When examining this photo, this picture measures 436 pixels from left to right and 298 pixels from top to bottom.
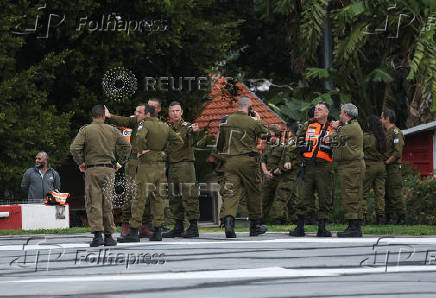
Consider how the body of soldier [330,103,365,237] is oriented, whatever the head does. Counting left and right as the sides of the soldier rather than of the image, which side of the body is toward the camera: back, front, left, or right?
left

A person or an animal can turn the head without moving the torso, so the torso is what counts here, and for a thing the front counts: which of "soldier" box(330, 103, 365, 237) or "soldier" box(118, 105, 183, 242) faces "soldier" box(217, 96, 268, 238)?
"soldier" box(330, 103, 365, 237)

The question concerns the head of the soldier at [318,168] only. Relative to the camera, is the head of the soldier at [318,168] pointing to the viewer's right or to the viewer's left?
to the viewer's left

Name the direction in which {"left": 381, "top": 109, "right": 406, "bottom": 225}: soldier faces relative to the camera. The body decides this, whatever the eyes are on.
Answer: to the viewer's left

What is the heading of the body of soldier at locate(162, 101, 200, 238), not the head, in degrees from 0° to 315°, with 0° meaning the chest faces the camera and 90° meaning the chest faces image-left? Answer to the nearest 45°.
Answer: approximately 45°

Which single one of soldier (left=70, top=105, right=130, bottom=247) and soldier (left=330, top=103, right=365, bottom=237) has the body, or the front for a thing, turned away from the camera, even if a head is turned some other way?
soldier (left=70, top=105, right=130, bottom=247)

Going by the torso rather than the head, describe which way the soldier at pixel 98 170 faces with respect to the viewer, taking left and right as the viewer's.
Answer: facing away from the viewer

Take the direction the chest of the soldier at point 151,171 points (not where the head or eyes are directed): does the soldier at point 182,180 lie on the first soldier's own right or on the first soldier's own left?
on the first soldier's own right

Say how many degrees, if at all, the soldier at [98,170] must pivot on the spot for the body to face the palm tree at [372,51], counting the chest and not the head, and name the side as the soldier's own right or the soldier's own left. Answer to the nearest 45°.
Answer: approximately 45° to the soldier's own right

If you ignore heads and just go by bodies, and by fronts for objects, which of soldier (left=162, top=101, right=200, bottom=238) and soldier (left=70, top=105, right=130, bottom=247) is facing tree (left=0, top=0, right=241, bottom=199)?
soldier (left=70, top=105, right=130, bottom=247)
